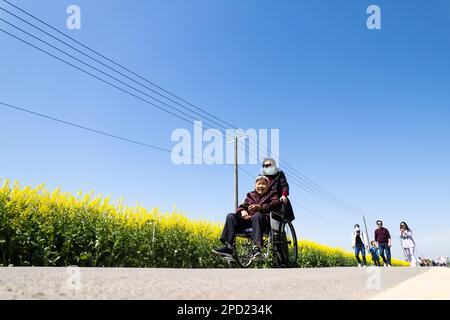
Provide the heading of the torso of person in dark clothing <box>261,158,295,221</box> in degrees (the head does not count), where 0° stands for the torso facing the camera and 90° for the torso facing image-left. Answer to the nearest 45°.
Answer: approximately 45°

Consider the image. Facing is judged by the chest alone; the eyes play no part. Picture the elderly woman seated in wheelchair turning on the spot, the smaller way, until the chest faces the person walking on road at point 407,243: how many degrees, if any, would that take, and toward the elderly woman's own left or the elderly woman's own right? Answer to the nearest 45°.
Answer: approximately 180°

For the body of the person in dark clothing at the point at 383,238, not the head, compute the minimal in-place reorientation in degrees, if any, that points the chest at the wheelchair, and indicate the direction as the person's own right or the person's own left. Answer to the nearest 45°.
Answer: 0° — they already face it

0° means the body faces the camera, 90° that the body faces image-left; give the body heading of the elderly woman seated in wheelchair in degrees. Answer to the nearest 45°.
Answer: approximately 45°

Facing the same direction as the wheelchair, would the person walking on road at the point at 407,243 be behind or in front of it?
behind
